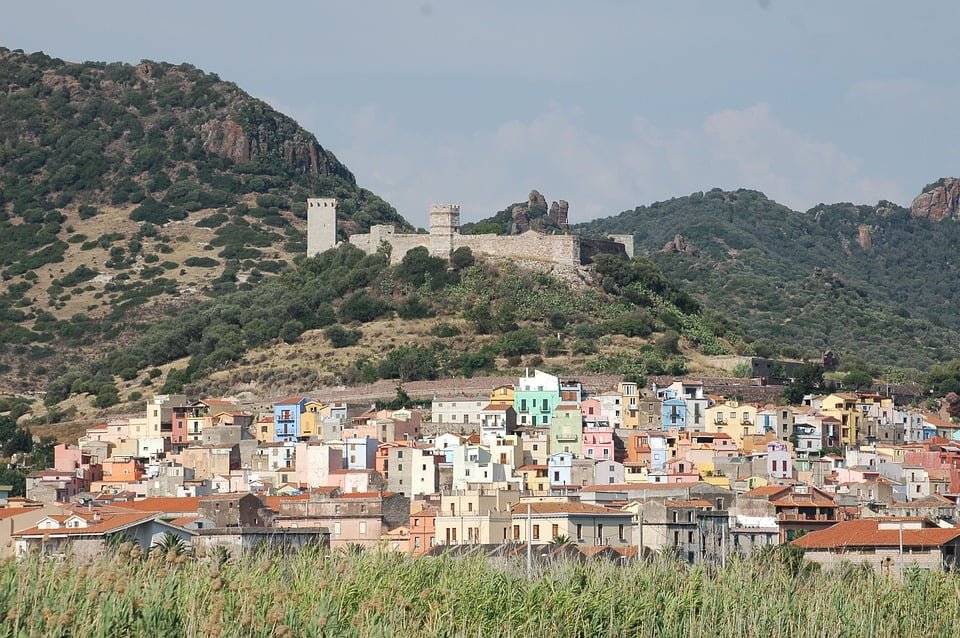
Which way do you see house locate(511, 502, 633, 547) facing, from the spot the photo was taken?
facing the viewer

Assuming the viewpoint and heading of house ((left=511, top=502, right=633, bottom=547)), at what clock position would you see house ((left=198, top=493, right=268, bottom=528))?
house ((left=198, top=493, right=268, bottom=528)) is roughly at 3 o'clock from house ((left=511, top=502, right=633, bottom=547)).

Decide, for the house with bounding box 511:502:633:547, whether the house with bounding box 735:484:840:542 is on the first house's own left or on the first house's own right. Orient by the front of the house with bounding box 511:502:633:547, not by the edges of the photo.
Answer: on the first house's own left

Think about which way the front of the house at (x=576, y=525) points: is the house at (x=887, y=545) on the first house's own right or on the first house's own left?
on the first house's own left

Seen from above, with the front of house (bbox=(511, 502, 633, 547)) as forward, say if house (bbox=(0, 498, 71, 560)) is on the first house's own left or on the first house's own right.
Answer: on the first house's own right

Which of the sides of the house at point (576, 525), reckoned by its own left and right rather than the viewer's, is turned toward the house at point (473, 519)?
right

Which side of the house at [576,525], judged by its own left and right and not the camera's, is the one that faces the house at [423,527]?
right
